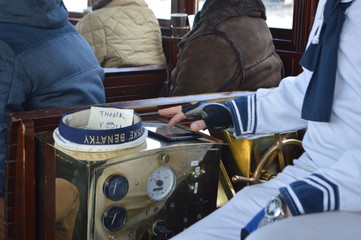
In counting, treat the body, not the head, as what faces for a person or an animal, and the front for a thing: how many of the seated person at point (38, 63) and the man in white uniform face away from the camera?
1

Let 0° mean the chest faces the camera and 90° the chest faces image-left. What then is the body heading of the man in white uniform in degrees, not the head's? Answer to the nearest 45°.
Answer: approximately 45°

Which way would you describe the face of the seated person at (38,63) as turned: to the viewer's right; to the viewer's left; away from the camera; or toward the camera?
away from the camera

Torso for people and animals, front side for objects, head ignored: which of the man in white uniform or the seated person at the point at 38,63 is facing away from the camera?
the seated person

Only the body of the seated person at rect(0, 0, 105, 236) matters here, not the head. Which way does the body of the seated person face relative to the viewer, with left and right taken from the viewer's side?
facing away from the viewer

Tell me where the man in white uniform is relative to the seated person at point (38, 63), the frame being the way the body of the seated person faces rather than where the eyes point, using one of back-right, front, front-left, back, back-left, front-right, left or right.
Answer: back-right
